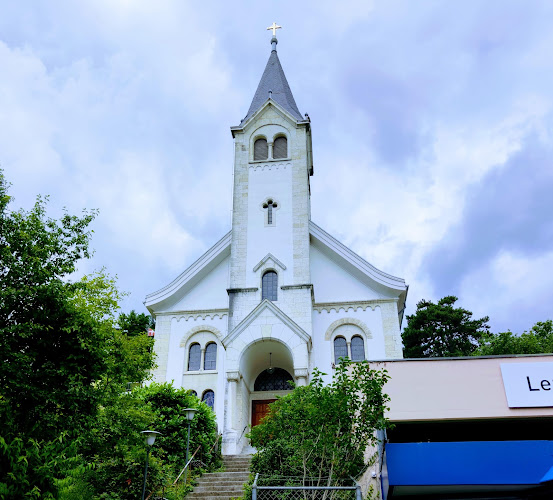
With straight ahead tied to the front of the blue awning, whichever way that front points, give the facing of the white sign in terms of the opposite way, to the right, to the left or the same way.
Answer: the same way

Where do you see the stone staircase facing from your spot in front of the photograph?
facing the viewer

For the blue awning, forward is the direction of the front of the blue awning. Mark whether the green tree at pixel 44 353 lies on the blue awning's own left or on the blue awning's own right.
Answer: on the blue awning's own right

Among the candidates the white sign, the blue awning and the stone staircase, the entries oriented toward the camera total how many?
3

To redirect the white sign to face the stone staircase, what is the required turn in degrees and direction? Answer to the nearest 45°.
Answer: approximately 90° to its right

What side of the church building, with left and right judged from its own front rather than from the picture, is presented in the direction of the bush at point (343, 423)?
front

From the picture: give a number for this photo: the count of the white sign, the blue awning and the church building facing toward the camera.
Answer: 3

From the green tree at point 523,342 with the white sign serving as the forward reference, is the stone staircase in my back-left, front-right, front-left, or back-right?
front-right

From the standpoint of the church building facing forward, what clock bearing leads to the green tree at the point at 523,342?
The green tree is roughly at 8 o'clock from the church building.

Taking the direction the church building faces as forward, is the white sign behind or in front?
in front

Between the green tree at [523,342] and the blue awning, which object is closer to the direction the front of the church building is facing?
the blue awning

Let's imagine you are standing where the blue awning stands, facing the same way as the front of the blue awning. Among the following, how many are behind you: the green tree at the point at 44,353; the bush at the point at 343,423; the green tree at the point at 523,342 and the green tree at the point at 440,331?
2

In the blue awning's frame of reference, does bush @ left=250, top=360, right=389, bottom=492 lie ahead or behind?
ahead

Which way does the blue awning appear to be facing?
toward the camera

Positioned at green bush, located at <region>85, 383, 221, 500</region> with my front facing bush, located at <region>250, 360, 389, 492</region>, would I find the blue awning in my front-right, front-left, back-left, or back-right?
front-left
